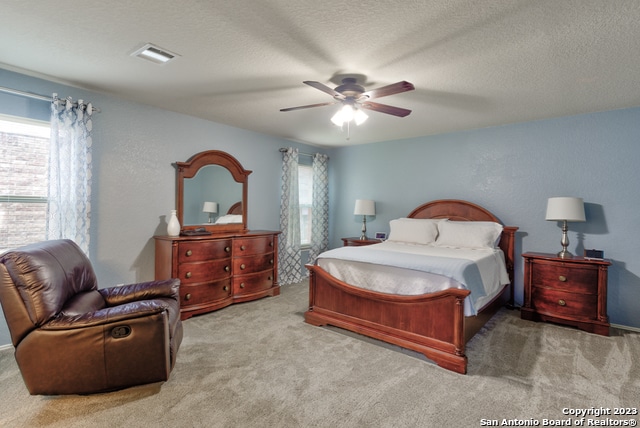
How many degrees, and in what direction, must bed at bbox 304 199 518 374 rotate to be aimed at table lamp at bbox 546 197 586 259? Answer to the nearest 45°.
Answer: approximately 180°

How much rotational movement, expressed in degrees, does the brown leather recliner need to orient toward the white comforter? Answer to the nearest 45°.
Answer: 0° — it already faces it

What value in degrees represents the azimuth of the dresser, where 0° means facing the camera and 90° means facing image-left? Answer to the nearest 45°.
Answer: approximately 315°

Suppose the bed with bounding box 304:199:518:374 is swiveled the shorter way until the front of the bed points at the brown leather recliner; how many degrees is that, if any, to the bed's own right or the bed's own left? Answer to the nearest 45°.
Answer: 0° — it already faces it

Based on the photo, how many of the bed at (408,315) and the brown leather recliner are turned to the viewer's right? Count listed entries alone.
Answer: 1

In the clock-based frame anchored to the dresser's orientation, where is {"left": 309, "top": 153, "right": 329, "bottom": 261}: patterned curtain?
The patterned curtain is roughly at 9 o'clock from the dresser.

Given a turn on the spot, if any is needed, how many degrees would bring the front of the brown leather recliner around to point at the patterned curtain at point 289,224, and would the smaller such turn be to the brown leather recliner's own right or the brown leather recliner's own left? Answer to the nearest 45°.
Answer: approximately 45° to the brown leather recliner's own left

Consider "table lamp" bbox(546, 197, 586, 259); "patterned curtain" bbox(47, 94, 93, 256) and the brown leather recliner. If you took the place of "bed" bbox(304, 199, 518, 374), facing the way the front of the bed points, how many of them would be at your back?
1

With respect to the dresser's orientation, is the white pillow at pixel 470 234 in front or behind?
in front

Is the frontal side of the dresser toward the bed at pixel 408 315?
yes

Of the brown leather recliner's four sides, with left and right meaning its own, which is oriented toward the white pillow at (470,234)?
front

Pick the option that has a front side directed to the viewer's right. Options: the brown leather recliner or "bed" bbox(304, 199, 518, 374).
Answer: the brown leather recliner

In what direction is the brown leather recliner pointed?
to the viewer's right
